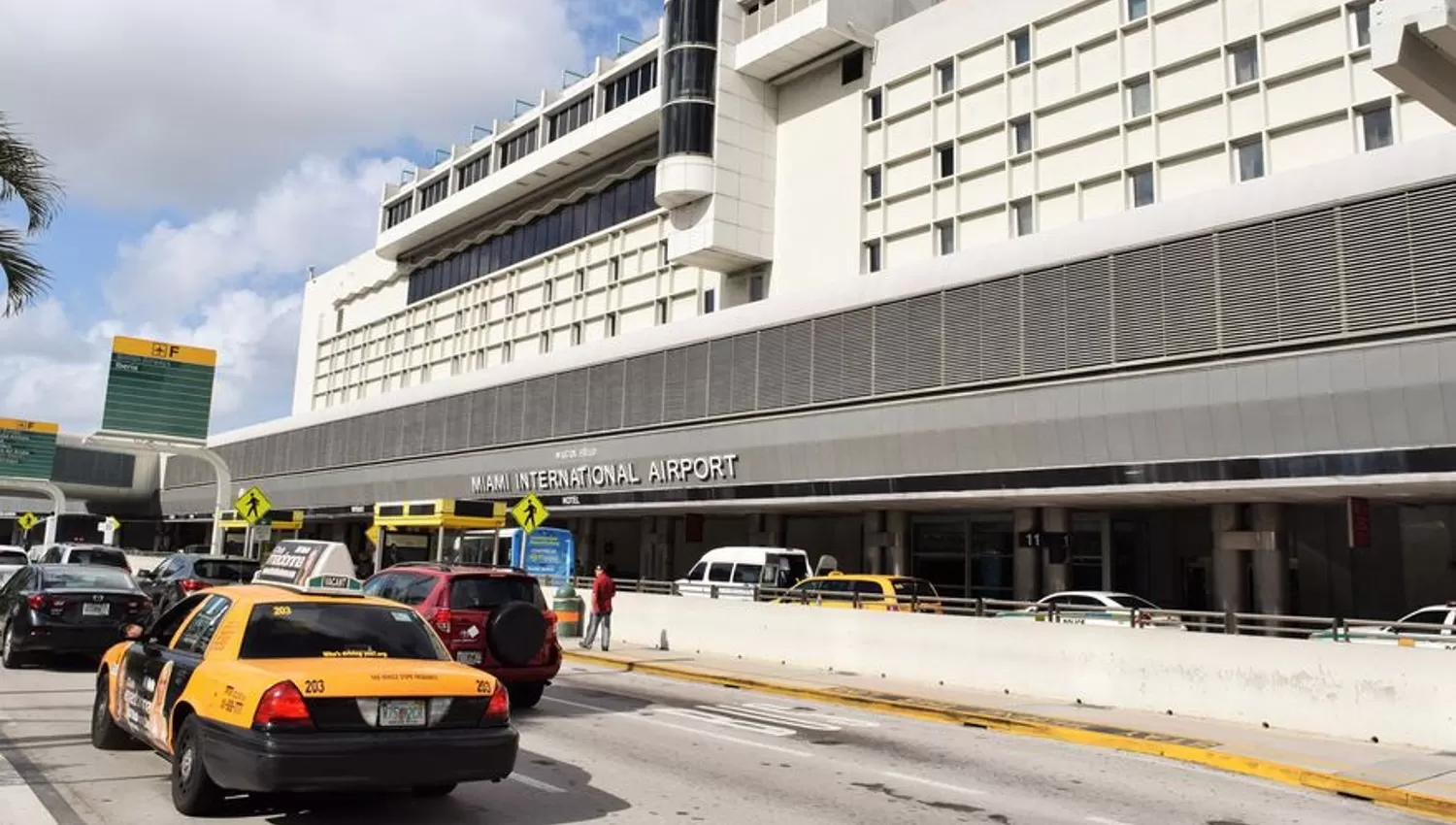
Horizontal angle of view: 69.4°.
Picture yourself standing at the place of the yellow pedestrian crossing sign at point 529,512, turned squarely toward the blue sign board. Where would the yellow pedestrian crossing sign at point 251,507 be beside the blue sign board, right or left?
left

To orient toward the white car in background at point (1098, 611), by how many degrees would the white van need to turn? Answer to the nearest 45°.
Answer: approximately 180°

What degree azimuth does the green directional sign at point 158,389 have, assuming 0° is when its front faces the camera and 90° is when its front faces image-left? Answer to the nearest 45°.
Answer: approximately 0°

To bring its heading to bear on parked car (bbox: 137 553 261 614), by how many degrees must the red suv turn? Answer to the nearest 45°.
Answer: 0° — it already faces it

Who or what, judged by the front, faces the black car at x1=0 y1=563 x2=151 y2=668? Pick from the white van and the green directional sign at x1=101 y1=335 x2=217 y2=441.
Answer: the green directional sign

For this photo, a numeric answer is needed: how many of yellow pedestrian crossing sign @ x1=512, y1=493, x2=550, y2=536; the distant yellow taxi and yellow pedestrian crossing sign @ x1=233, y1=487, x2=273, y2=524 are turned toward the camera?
2

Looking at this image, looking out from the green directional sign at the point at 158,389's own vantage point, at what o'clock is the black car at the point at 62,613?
The black car is roughly at 12 o'clock from the green directional sign.

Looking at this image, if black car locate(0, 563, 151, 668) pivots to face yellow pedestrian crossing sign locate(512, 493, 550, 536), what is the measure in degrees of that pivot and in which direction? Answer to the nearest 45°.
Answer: approximately 90° to its right

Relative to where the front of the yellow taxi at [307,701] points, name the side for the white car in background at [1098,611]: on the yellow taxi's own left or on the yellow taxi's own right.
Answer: on the yellow taxi's own right
